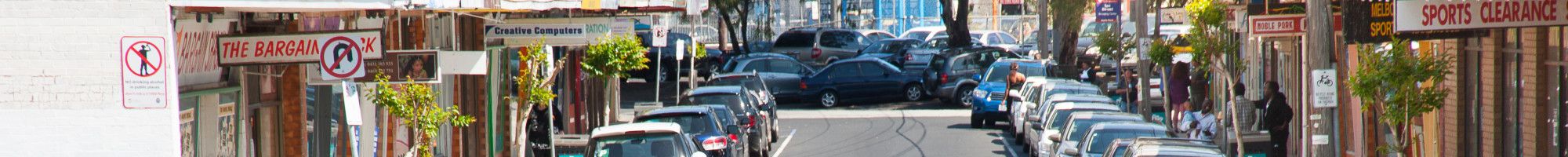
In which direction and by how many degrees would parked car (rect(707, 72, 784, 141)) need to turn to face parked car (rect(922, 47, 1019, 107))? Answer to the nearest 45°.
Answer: approximately 45° to its right

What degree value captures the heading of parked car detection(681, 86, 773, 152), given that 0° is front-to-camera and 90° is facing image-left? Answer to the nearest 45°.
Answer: approximately 180°

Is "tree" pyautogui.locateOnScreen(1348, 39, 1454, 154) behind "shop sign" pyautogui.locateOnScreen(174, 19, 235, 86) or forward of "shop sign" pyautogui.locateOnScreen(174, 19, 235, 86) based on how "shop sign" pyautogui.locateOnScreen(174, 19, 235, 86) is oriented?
forward

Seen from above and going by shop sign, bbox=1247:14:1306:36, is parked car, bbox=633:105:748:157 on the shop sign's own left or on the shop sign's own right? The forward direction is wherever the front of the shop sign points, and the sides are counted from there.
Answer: on the shop sign's own right

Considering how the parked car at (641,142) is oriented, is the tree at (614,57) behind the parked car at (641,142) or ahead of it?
ahead

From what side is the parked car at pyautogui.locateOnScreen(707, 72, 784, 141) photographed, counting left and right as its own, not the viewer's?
back

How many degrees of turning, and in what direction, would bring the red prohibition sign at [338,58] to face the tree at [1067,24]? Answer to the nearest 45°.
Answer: approximately 135° to its left

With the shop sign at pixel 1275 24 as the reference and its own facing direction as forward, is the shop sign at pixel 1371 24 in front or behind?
in front

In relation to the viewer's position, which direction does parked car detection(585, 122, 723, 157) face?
facing away from the viewer
